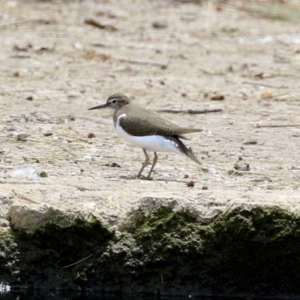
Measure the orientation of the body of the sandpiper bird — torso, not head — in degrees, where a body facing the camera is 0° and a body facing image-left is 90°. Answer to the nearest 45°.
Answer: approximately 90°

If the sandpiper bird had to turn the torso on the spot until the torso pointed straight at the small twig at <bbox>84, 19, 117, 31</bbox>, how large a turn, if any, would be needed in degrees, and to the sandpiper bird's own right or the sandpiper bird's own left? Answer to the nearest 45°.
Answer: approximately 90° to the sandpiper bird's own right
